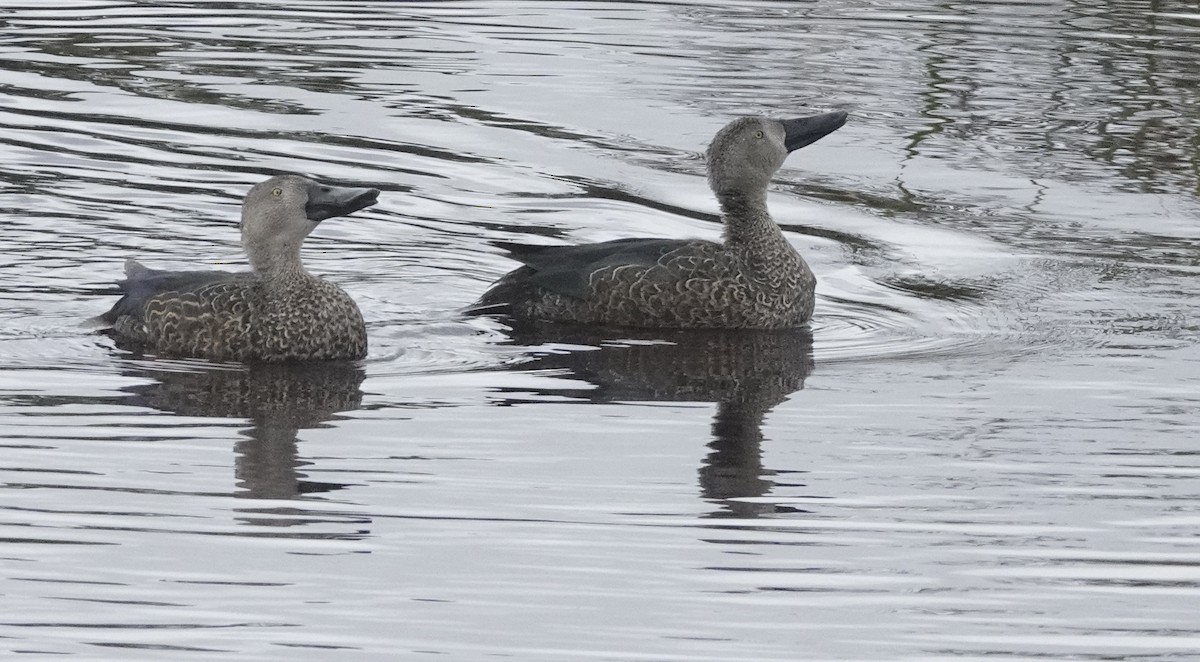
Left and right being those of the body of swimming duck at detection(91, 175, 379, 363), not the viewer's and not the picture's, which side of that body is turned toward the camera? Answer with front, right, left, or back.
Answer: right

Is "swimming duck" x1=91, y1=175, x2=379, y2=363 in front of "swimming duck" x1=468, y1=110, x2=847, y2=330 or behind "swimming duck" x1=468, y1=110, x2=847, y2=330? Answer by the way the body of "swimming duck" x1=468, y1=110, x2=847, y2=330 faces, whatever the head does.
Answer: behind

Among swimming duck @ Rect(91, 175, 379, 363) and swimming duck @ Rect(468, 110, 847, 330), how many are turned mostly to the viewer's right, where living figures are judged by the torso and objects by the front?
2

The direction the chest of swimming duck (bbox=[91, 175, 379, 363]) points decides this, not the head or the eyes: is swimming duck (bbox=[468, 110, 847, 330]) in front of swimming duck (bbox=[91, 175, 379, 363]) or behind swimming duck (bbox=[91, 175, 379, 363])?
in front

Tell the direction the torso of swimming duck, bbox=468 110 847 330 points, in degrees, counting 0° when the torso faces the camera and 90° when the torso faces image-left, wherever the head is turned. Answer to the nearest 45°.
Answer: approximately 270°

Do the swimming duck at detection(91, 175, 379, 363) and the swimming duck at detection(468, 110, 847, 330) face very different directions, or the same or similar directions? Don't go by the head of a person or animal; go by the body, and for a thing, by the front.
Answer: same or similar directions
